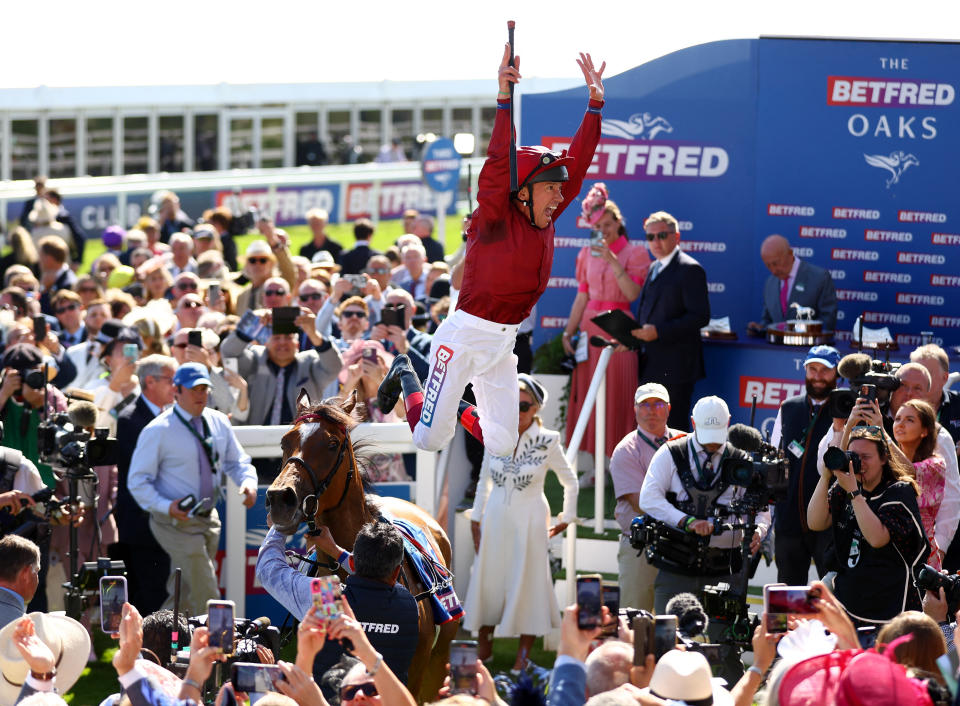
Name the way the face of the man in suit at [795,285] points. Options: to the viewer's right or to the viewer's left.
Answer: to the viewer's left

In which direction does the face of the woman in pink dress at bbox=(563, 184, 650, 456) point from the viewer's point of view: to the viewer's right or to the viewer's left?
to the viewer's left

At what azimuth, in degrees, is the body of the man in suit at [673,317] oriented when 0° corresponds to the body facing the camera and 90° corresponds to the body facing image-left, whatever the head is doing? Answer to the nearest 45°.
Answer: approximately 45°

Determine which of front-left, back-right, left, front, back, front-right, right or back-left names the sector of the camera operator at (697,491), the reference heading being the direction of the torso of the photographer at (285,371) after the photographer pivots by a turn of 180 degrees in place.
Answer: back-right

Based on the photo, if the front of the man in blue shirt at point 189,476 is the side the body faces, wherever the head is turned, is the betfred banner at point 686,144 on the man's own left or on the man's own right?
on the man's own left

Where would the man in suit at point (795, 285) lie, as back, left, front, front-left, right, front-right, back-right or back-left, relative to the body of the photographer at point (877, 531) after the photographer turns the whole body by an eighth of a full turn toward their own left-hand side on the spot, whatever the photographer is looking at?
back

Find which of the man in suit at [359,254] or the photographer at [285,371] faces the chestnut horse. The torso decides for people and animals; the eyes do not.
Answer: the photographer

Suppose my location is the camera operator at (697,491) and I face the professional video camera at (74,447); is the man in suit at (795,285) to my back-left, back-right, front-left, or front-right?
back-right

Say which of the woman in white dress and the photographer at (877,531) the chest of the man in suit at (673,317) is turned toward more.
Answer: the woman in white dress

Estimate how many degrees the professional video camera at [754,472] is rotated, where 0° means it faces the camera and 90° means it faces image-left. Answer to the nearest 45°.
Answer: approximately 45°

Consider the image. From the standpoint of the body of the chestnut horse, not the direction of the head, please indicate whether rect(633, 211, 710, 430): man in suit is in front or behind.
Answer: behind

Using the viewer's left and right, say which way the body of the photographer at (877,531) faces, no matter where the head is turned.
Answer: facing the viewer and to the left of the viewer

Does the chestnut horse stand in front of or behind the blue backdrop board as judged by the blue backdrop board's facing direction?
in front
